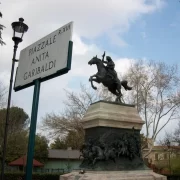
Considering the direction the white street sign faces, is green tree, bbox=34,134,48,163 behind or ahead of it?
behind

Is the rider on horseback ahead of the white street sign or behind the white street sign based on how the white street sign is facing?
behind

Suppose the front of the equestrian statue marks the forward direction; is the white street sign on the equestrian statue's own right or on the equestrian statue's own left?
on the equestrian statue's own left

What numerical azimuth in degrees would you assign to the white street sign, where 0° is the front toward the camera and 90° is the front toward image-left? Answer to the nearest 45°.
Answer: approximately 45°

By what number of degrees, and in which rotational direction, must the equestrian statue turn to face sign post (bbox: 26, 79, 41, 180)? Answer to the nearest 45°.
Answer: approximately 90° to its left

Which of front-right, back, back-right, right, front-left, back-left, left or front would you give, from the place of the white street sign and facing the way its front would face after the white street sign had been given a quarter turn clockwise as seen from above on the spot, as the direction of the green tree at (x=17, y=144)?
front-right

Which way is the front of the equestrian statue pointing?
to the viewer's left
